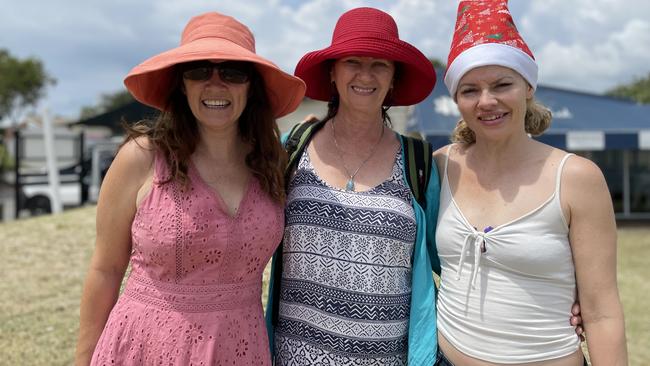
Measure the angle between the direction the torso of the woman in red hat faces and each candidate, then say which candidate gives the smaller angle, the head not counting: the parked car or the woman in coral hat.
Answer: the woman in coral hat

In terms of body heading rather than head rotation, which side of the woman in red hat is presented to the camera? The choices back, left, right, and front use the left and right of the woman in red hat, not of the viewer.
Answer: front

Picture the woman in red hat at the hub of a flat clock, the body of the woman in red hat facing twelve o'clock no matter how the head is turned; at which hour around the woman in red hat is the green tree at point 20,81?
The green tree is roughly at 5 o'clock from the woman in red hat.

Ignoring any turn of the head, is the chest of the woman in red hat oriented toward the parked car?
no

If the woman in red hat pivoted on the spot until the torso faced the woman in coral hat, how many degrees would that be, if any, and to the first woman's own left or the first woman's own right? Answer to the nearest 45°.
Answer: approximately 90° to the first woman's own right

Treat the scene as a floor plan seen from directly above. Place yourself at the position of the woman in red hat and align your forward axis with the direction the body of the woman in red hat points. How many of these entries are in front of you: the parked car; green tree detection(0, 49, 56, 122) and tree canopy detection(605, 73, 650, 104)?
0

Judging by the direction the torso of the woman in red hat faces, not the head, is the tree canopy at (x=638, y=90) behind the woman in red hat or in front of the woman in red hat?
behind

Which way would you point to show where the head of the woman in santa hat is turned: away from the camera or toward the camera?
toward the camera

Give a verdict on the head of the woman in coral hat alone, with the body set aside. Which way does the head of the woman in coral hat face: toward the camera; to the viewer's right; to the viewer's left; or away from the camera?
toward the camera

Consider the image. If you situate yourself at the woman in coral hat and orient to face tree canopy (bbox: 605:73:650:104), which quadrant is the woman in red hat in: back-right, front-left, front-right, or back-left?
front-right

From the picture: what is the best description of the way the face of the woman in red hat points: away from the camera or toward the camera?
toward the camera

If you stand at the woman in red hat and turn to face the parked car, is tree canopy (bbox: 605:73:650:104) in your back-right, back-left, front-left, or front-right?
front-right
